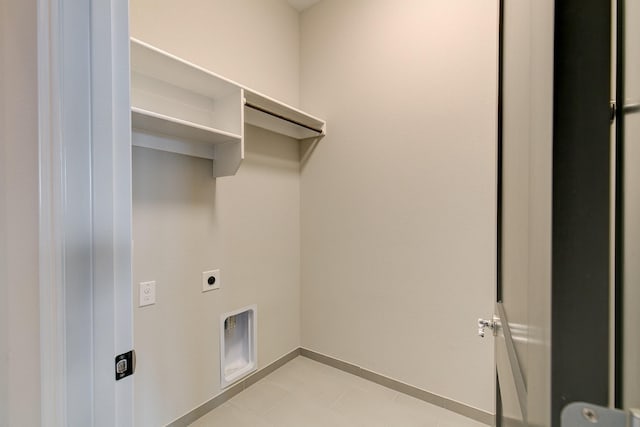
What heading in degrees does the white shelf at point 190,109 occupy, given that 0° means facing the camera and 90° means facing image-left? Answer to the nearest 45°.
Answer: approximately 315°

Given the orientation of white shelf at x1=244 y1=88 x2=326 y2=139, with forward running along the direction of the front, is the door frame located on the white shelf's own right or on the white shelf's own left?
on the white shelf's own right

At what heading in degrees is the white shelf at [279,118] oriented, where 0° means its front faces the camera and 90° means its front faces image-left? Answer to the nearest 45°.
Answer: approximately 315°

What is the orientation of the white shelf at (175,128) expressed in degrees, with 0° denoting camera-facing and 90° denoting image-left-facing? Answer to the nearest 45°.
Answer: approximately 315°

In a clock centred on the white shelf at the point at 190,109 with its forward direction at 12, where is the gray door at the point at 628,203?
The gray door is roughly at 1 o'clock from the white shelf.
